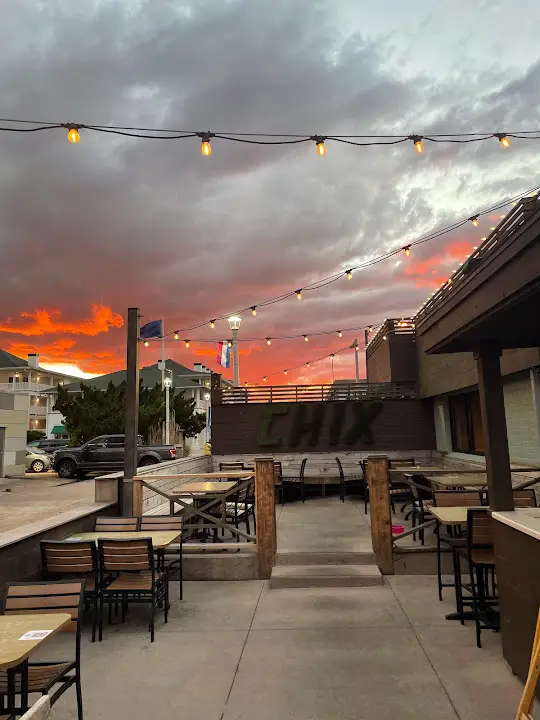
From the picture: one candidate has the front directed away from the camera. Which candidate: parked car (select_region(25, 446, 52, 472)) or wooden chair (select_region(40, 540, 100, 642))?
the wooden chair

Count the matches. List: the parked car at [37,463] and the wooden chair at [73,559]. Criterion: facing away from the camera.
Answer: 1

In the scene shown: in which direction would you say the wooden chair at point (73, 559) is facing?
away from the camera

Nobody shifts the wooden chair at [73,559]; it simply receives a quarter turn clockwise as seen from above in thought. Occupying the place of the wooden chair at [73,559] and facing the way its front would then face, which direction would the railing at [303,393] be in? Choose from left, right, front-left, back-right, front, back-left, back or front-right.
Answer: front-left

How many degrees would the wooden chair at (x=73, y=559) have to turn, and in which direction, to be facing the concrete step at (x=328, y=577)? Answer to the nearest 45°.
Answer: approximately 90° to its right

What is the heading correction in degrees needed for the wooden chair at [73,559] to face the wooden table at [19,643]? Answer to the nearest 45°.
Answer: approximately 180°

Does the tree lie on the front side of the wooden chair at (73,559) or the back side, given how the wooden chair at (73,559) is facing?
on the front side

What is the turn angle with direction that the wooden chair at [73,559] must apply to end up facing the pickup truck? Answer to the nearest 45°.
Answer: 0° — it already faces it

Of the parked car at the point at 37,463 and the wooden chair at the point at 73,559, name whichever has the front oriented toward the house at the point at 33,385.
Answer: the wooden chair
